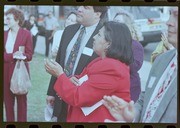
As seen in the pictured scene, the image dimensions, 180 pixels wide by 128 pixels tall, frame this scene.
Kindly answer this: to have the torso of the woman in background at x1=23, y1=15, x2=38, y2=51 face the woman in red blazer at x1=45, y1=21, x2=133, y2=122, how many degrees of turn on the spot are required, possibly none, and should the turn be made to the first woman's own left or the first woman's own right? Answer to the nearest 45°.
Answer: approximately 45° to the first woman's own left

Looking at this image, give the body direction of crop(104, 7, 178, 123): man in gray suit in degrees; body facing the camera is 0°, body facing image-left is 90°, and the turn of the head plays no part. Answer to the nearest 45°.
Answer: approximately 45°

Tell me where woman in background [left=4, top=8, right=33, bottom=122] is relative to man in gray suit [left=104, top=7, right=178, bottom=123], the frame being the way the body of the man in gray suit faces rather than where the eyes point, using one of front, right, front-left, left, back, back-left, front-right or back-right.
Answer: front-right

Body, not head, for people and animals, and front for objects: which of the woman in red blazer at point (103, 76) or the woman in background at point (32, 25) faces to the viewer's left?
the woman in red blazer

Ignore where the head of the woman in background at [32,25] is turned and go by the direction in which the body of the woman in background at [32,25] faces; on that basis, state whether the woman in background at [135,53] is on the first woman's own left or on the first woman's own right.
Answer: on the first woman's own left

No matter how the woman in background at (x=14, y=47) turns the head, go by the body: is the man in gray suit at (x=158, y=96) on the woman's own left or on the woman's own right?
on the woman's own left

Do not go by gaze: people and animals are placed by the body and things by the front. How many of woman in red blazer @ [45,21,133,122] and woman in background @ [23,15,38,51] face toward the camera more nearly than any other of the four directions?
1

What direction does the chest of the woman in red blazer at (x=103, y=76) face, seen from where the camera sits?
to the viewer's left
